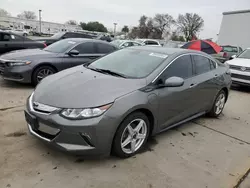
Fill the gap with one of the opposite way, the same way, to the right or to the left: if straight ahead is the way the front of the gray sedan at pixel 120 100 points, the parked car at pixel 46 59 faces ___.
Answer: the same way

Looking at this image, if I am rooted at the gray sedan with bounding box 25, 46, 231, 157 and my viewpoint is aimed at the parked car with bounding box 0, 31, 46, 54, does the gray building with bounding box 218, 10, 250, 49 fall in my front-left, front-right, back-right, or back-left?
front-right

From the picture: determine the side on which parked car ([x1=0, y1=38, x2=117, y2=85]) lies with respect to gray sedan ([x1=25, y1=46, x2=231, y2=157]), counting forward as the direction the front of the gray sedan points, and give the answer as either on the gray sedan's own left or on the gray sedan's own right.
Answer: on the gray sedan's own right

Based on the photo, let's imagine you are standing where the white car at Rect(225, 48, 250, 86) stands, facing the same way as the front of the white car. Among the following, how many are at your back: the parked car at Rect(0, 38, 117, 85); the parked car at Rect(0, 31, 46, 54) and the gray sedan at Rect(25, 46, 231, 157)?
0

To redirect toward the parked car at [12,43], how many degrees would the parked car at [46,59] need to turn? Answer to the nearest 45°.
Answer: approximately 90° to its right

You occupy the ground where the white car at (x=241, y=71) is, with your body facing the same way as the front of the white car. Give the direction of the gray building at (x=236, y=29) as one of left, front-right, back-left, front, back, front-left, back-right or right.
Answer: back-right

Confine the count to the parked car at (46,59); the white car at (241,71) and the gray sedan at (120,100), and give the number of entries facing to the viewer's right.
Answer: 0

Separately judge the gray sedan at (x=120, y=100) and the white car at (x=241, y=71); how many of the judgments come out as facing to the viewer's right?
0

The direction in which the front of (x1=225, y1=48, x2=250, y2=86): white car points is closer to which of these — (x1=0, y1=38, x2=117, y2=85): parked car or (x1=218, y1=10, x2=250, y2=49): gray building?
the parked car

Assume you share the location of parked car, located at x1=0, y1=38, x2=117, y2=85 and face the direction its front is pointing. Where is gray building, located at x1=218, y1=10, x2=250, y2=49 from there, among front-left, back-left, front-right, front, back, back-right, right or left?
back

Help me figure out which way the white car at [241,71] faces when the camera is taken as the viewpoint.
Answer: facing the viewer and to the left of the viewer

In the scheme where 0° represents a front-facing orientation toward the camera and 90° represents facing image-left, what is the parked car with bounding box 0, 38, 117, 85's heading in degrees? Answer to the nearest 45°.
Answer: approximately 45°

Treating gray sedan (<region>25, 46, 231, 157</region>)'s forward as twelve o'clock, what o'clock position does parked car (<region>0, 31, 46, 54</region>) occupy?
The parked car is roughly at 3 o'clock from the gray sedan.
